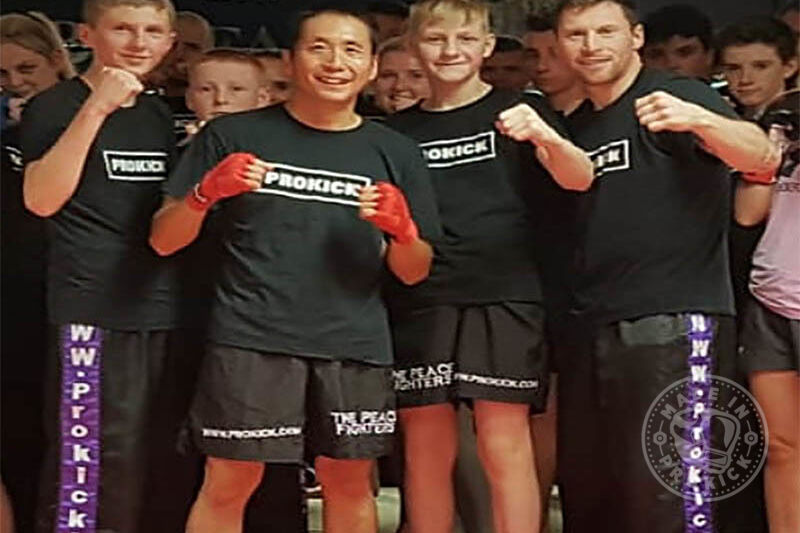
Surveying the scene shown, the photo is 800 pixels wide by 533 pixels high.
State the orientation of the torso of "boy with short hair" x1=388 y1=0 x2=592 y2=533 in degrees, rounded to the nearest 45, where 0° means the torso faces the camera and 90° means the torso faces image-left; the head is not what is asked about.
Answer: approximately 0°

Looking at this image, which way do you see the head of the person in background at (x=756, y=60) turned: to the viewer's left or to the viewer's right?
to the viewer's left

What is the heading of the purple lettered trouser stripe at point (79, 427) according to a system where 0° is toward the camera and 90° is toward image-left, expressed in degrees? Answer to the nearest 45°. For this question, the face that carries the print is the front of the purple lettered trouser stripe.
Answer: approximately 0°

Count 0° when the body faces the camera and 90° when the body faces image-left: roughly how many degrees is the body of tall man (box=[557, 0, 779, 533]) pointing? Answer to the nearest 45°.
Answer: approximately 45°
